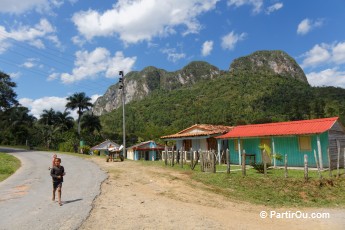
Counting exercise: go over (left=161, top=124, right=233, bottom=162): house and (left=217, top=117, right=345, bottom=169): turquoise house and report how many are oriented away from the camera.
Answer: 0

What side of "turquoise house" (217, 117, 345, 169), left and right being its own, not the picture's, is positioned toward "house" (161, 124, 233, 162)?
right

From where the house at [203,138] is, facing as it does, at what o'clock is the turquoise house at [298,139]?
The turquoise house is roughly at 9 o'clock from the house.

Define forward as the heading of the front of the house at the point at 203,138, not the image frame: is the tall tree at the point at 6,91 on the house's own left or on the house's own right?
on the house's own right

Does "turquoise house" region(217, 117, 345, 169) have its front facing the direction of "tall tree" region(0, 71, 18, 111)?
no

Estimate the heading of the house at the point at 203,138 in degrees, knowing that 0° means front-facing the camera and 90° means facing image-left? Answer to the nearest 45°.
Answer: approximately 45°

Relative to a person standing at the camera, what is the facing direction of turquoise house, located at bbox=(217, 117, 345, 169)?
facing the viewer and to the left of the viewer

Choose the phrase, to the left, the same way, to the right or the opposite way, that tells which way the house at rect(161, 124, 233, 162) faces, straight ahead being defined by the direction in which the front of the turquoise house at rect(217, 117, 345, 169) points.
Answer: the same way
